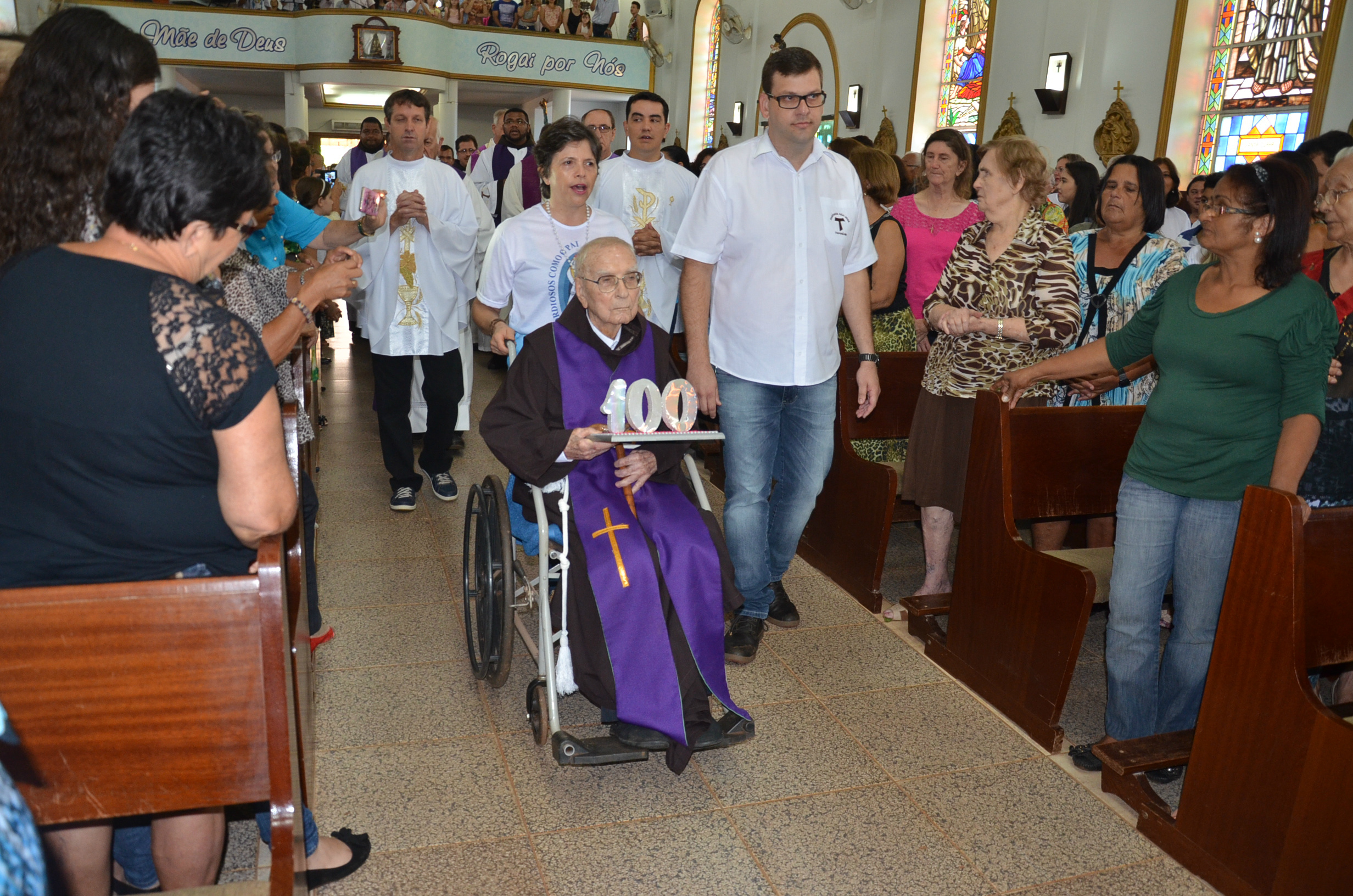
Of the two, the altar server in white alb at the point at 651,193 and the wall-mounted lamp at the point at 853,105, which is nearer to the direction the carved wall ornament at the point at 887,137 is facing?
the altar server in white alb

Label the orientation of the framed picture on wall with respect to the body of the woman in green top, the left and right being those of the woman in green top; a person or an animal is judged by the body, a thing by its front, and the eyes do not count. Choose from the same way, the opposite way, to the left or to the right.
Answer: to the left

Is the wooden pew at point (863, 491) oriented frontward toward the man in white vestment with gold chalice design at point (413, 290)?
no

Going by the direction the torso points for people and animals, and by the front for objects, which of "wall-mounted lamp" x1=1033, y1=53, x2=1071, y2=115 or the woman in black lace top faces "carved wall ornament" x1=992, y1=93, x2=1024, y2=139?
the woman in black lace top

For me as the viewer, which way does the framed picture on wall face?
facing the viewer

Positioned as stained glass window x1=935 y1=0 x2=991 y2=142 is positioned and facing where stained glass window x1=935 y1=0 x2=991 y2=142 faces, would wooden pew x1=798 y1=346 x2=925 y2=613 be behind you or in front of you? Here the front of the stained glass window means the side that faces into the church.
in front

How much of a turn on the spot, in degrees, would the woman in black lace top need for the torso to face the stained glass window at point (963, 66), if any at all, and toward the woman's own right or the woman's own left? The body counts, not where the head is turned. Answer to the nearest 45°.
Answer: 0° — they already face it

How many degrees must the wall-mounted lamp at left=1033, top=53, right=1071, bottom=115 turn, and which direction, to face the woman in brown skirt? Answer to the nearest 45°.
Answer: approximately 45° to its left

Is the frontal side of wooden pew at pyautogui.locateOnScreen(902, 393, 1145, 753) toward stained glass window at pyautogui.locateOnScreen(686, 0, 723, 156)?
no

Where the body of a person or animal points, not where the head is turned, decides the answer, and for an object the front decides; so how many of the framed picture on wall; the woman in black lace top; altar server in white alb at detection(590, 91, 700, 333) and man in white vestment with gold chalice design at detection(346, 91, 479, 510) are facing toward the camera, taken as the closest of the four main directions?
3

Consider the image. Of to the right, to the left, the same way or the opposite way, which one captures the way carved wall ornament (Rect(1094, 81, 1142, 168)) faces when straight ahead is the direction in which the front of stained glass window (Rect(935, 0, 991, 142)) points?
the same way

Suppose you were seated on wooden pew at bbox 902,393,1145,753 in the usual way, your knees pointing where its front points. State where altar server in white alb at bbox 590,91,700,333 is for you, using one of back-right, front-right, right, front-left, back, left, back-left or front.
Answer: back

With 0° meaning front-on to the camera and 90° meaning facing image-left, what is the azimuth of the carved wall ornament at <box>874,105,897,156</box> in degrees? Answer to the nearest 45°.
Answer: approximately 45°

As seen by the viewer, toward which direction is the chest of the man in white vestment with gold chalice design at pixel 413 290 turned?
toward the camera

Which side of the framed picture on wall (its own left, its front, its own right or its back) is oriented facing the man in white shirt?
front

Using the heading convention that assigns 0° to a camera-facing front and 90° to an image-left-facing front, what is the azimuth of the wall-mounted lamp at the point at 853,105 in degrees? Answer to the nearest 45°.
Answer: approximately 45°

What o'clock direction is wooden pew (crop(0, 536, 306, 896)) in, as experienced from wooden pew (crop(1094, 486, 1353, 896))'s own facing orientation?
wooden pew (crop(0, 536, 306, 896)) is roughly at 3 o'clock from wooden pew (crop(1094, 486, 1353, 896)).

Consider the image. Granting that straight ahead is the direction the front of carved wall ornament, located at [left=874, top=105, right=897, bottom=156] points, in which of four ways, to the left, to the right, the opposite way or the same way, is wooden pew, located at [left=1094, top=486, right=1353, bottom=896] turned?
to the left

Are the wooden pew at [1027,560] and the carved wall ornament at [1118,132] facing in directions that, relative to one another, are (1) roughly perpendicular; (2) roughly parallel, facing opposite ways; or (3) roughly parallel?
roughly perpendicular

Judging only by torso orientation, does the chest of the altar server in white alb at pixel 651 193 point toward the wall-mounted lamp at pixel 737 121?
no

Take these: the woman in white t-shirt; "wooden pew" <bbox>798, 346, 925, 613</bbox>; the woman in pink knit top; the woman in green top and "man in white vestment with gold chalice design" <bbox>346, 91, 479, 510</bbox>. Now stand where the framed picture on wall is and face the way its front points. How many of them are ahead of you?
5

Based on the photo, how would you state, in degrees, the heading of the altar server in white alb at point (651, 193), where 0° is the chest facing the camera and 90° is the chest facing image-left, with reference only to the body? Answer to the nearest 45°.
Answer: approximately 0°
